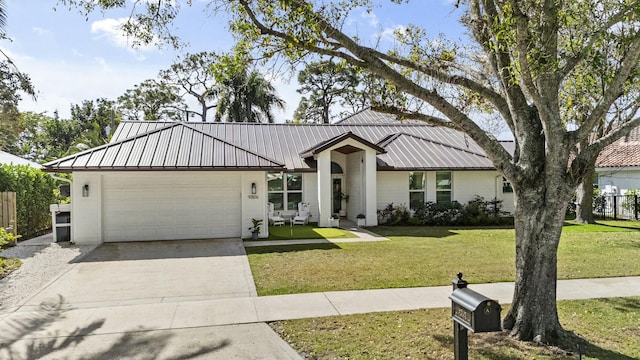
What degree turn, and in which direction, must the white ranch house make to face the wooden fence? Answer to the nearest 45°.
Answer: approximately 90° to its right

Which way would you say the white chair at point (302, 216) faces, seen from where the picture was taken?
facing the viewer and to the left of the viewer

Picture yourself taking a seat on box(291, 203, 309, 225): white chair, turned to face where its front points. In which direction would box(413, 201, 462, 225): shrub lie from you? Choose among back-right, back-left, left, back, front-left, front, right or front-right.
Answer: back-left

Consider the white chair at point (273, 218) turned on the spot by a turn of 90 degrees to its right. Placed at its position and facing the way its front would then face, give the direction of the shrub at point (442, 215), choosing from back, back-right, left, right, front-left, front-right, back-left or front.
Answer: back-left

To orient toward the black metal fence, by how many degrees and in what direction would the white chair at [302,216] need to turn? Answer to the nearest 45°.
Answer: approximately 135° to its left

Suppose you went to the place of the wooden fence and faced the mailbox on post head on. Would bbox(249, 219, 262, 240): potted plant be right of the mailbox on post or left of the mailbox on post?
left

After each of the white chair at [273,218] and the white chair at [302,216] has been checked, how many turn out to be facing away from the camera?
0

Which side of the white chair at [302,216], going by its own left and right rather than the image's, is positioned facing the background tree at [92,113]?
right

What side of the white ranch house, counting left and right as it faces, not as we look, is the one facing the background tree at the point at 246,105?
back

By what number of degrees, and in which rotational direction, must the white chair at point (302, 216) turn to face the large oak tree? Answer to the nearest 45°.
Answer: approximately 45° to its left

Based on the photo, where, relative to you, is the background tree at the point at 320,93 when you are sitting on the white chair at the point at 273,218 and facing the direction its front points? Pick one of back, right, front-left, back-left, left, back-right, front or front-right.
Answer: back-left

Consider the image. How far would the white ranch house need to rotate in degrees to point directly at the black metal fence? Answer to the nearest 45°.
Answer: approximately 90° to its left

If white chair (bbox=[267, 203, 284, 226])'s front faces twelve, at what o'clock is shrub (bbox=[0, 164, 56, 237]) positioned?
The shrub is roughly at 4 o'clock from the white chair.

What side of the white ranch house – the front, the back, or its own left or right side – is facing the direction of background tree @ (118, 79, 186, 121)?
back

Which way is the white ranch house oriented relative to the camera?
toward the camera

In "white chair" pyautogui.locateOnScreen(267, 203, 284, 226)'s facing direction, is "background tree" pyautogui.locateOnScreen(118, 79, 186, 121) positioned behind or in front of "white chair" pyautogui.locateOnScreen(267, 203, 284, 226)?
behind

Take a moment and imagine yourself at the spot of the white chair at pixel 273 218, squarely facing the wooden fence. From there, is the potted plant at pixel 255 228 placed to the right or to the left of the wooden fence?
left

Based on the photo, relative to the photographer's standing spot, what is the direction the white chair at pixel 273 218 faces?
facing the viewer and to the right of the viewer

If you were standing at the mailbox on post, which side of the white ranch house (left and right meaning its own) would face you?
front
